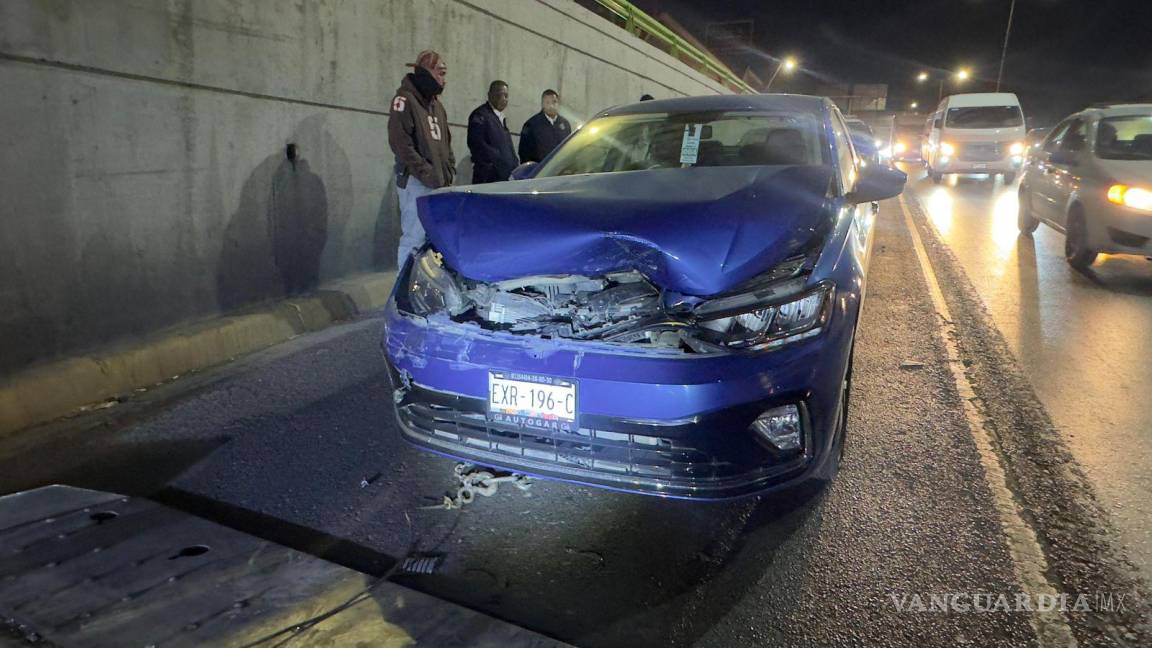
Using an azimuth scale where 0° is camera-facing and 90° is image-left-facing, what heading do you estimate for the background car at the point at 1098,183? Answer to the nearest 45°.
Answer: approximately 315°

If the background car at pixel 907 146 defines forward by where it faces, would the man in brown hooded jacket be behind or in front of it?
in front

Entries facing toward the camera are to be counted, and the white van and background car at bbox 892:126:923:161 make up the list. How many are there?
2

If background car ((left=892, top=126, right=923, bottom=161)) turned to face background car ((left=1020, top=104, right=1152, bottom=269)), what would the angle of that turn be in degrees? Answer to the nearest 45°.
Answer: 0° — it already faces it

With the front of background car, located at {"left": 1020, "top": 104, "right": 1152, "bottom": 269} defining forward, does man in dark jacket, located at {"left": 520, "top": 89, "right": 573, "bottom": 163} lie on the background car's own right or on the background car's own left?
on the background car's own right

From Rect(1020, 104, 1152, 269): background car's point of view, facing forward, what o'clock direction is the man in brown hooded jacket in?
The man in brown hooded jacket is roughly at 3 o'clock from the background car.

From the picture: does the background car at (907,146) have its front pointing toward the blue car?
yes

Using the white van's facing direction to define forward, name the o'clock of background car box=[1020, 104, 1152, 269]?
The background car is roughly at 12 o'clock from the white van.

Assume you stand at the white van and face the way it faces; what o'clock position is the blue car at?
The blue car is roughly at 12 o'clock from the white van.

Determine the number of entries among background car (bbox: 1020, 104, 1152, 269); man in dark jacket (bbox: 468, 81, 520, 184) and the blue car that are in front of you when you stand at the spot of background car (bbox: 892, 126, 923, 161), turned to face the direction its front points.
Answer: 3

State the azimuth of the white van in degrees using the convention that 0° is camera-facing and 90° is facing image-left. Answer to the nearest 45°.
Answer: approximately 0°

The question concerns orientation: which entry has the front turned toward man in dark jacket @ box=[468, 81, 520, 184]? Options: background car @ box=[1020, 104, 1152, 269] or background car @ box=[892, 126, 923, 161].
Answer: background car @ box=[892, 126, 923, 161]

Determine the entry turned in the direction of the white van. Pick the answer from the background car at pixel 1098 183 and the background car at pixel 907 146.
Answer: the background car at pixel 907 146
